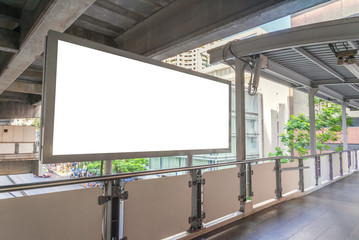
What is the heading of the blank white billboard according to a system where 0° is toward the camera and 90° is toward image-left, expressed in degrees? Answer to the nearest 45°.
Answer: approximately 315°

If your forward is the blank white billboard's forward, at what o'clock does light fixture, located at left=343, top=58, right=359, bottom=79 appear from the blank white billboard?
The light fixture is roughly at 10 o'clock from the blank white billboard.
